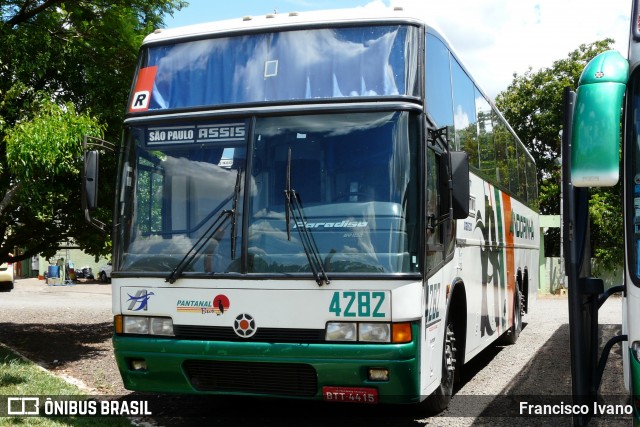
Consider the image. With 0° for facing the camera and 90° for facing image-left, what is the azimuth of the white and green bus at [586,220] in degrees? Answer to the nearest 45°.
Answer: approximately 0°

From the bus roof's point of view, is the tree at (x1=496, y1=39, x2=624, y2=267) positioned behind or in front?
behind

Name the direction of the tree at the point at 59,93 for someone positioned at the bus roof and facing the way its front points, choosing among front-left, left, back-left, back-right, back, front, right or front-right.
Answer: back-right

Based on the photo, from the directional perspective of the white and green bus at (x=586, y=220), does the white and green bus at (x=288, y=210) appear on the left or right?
on its right

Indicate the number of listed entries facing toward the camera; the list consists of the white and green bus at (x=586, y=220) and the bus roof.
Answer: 2

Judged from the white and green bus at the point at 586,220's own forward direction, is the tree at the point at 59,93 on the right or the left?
on its right

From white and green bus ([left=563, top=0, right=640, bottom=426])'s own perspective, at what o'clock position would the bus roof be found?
The bus roof is roughly at 4 o'clock from the white and green bus.
